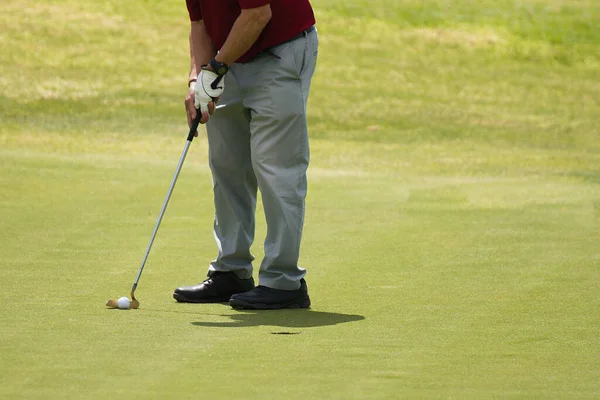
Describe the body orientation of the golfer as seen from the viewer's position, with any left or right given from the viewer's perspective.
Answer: facing the viewer and to the left of the viewer
